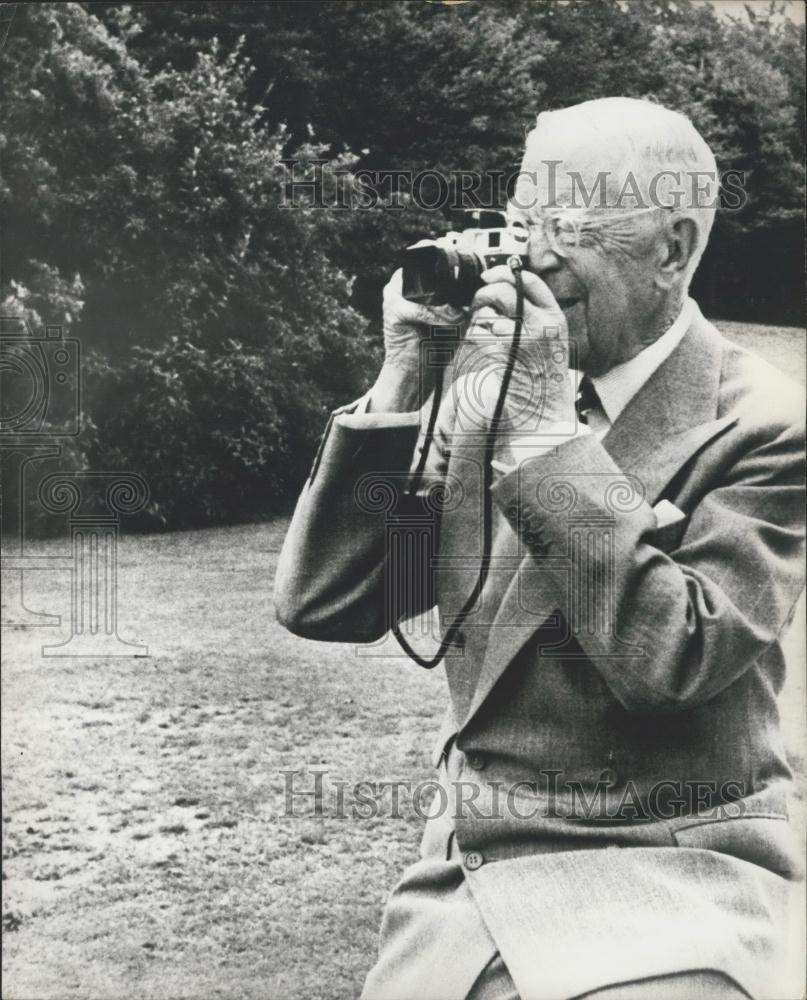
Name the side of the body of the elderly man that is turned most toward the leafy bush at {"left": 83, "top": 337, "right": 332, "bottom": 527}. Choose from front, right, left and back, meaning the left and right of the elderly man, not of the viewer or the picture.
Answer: right

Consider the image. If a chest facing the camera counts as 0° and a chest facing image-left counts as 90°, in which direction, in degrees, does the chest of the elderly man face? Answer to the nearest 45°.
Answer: approximately 45°
